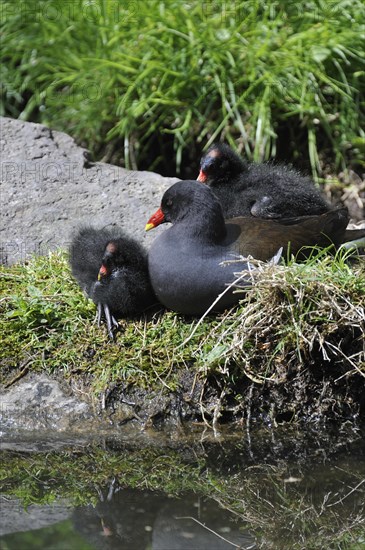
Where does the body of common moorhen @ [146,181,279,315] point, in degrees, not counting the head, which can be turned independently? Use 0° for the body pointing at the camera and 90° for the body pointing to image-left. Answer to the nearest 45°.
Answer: approximately 45°

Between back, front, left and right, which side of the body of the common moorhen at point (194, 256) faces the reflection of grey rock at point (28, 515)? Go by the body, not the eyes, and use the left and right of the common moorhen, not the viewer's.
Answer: front

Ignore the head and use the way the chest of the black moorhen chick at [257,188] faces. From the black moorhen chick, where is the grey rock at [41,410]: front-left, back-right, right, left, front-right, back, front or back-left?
front-left

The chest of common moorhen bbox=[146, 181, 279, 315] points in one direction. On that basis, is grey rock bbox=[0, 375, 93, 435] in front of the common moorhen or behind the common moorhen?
in front

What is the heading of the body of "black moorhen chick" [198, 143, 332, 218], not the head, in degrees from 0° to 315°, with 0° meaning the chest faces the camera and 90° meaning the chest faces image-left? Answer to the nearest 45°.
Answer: approximately 90°

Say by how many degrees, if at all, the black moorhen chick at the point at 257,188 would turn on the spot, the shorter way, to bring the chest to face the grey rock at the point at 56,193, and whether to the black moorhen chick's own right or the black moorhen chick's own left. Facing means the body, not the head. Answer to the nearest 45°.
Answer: approximately 45° to the black moorhen chick's own right

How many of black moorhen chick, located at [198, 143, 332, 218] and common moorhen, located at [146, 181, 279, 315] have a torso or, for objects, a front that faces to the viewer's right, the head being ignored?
0

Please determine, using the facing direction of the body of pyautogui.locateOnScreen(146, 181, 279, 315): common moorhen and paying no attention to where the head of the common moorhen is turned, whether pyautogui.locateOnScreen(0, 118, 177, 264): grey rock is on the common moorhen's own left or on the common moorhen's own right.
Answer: on the common moorhen's own right

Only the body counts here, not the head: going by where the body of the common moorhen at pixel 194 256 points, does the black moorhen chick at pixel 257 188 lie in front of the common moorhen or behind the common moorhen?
behind

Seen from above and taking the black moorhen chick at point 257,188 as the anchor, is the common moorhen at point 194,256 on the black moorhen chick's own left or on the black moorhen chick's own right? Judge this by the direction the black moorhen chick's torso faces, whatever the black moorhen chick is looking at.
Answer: on the black moorhen chick's own left

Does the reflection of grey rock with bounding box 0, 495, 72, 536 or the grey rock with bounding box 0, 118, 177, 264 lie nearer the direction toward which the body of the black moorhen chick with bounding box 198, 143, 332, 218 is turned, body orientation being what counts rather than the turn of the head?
the grey rock

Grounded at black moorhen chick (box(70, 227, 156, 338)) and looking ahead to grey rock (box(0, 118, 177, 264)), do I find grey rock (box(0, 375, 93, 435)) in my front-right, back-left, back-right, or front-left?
back-left
